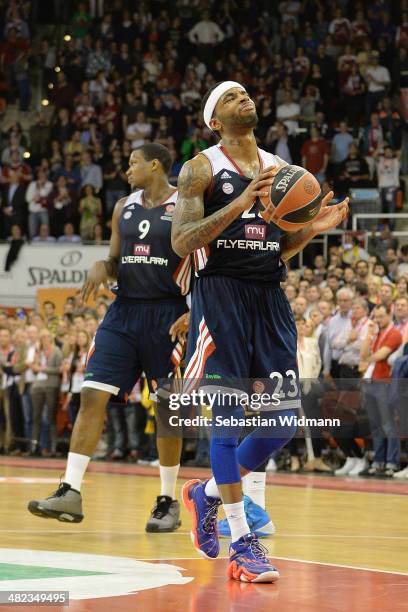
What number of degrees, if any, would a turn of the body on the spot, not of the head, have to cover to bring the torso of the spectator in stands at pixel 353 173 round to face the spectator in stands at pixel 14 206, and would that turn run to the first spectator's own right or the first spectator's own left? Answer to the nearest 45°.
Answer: approximately 90° to the first spectator's own right

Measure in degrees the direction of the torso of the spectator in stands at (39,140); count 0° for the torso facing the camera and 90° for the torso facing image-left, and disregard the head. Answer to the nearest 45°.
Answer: approximately 0°

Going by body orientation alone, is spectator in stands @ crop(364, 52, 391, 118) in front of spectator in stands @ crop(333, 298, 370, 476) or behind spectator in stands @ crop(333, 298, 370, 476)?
behind

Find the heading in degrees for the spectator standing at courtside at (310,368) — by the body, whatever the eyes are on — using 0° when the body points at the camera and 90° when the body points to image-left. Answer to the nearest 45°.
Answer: approximately 45°

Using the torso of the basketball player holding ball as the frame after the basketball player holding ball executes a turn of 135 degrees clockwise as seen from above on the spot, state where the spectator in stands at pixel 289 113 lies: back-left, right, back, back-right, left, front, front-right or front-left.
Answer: right

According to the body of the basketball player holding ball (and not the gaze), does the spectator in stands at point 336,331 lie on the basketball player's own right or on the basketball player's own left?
on the basketball player's own left

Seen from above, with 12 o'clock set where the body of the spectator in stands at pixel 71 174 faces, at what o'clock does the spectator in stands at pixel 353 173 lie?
the spectator in stands at pixel 353 173 is roughly at 10 o'clock from the spectator in stands at pixel 71 174.

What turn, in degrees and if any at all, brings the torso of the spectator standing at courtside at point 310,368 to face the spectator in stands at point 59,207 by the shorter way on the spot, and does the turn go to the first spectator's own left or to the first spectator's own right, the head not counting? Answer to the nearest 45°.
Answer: approximately 90° to the first spectator's own right

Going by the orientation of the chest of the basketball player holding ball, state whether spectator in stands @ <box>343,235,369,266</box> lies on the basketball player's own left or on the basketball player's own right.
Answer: on the basketball player's own left

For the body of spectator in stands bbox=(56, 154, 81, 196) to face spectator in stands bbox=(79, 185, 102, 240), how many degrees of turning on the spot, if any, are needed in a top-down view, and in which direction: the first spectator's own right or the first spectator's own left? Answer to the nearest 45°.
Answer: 0° — they already face them
